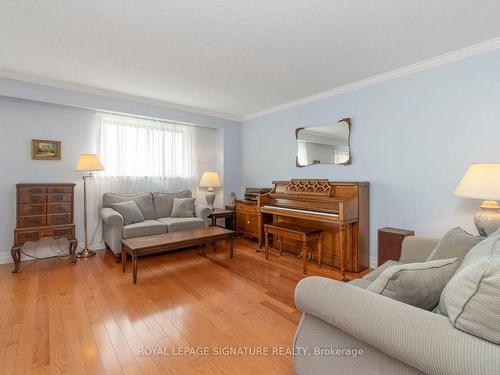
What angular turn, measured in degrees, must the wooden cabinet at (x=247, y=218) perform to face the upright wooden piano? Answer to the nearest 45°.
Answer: approximately 90° to its left

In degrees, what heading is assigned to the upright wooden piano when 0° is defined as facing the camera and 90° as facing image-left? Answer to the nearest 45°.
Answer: approximately 45°

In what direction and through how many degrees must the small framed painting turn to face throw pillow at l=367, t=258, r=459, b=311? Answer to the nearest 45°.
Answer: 0° — it already faces it

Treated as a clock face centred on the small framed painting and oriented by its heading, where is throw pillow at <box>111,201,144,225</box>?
The throw pillow is roughly at 10 o'clock from the small framed painting.

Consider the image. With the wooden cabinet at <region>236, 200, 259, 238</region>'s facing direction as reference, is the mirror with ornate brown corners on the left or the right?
on its left

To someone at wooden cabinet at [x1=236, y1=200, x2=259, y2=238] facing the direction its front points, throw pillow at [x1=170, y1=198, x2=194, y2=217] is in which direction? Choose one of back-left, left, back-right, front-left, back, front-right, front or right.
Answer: front-right

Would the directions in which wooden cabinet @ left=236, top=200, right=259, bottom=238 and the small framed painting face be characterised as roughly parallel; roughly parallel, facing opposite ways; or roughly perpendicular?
roughly perpendicular

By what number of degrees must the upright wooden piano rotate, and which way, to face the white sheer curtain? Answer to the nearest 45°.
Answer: approximately 45° to its right

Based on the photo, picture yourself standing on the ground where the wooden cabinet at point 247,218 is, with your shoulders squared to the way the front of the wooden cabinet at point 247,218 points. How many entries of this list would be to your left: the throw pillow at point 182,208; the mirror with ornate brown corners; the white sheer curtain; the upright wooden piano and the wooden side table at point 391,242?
3

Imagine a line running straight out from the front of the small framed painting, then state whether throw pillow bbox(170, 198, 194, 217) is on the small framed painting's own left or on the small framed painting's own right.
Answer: on the small framed painting's own left

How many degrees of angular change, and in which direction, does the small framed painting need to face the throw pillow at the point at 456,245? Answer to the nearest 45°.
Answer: approximately 45° to its left

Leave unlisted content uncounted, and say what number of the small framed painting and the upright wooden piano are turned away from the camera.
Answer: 0

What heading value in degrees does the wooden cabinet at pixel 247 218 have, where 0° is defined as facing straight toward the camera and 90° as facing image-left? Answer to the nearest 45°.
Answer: approximately 45°

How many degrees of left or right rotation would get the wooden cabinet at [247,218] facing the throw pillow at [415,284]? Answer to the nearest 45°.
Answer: approximately 45° to its left

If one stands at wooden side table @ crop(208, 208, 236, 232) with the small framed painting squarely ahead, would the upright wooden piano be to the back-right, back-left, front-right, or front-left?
back-left

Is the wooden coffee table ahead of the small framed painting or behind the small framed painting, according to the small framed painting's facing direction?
ahead
